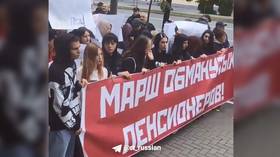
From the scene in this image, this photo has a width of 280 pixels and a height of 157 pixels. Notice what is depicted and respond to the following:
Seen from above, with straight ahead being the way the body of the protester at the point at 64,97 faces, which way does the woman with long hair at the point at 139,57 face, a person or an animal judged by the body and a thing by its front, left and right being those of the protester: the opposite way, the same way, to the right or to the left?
the same way

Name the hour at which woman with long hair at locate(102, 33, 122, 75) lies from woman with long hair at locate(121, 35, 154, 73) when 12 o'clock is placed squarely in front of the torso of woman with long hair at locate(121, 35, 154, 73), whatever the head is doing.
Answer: woman with long hair at locate(102, 33, 122, 75) is roughly at 4 o'clock from woman with long hair at locate(121, 35, 154, 73).

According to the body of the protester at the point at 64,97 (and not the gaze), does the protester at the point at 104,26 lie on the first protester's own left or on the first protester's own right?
on the first protester's own left

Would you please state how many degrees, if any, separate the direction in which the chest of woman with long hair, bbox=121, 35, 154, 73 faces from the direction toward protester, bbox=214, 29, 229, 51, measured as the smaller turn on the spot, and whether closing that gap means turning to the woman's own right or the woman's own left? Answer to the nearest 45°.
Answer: approximately 45° to the woman's own left

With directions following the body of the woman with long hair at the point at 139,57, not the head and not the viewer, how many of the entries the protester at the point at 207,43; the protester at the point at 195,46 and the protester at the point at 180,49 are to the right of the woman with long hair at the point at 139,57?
0

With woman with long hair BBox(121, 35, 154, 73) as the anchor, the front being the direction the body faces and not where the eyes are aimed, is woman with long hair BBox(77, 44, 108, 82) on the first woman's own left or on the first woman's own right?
on the first woman's own right
